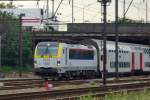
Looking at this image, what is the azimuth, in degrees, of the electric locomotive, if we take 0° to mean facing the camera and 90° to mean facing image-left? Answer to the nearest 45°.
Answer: approximately 45°
